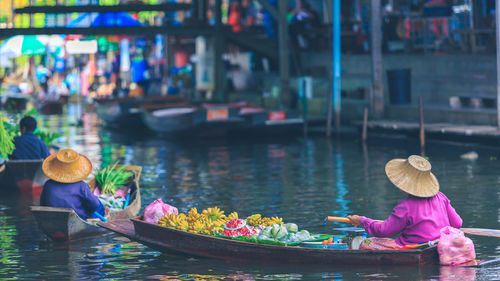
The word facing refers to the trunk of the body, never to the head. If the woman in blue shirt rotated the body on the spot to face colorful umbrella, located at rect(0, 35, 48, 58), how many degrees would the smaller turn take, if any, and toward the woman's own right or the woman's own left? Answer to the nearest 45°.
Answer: approximately 45° to the woman's own left

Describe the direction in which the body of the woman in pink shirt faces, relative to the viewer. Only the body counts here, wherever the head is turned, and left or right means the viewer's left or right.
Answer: facing away from the viewer and to the left of the viewer

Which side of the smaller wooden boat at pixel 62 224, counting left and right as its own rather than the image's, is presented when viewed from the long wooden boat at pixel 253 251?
right

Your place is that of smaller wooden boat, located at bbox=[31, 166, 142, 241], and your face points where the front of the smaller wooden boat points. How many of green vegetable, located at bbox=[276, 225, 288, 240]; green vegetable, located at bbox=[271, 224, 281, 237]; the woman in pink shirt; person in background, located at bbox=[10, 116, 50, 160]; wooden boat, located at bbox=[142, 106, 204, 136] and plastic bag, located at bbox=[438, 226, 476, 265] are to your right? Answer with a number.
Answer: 4

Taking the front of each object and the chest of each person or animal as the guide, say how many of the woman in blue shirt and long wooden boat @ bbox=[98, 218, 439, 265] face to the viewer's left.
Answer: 1

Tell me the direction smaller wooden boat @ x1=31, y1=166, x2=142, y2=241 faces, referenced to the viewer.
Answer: facing away from the viewer and to the right of the viewer

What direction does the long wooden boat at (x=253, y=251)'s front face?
to the viewer's left

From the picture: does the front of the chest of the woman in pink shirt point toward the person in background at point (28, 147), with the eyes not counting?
yes
